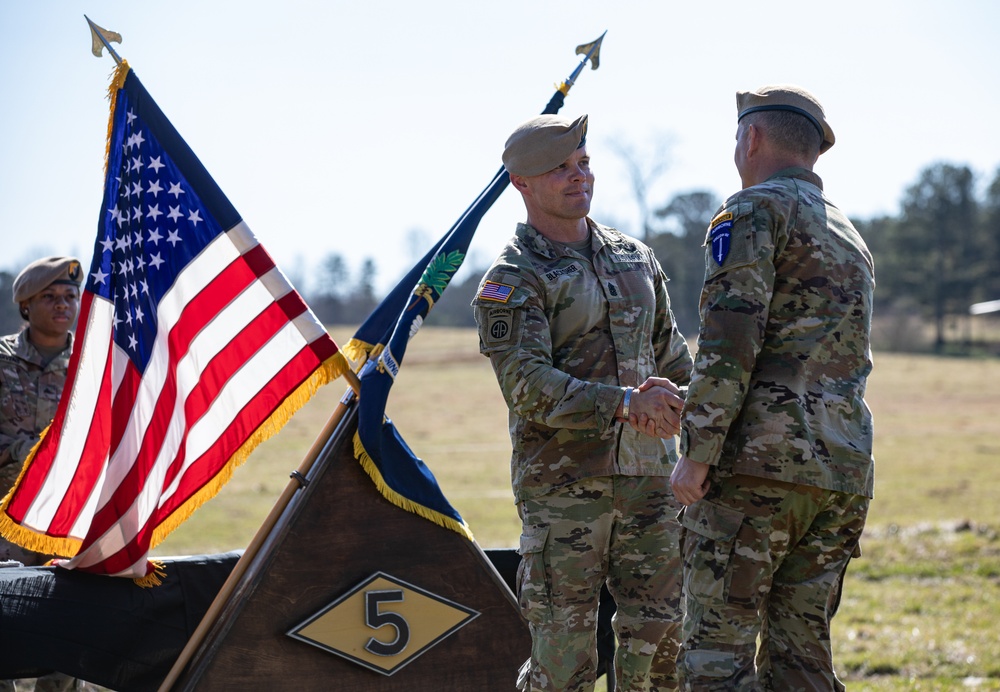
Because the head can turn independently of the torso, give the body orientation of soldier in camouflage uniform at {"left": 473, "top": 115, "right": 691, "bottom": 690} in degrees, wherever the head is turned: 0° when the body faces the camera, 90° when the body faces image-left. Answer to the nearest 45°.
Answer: approximately 315°

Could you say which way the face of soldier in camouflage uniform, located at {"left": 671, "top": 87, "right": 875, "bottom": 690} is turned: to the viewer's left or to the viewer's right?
to the viewer's left

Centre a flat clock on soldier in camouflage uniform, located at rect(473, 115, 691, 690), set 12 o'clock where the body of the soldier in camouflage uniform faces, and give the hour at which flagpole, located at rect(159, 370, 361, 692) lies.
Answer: The flagpole is roughly at 5 o'clock from the soldier in camouflage uniform.

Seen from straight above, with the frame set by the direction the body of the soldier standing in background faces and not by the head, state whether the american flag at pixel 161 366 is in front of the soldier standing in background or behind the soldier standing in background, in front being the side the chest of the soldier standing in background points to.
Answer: in front

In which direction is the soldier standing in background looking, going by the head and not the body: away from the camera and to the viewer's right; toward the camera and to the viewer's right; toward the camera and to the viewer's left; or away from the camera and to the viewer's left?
toward the camera and to the viewer's right

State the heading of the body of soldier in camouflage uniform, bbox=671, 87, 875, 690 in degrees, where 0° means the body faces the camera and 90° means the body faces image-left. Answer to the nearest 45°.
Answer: approximately 135°

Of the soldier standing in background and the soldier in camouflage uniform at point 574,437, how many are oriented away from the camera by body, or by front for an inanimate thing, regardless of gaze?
0

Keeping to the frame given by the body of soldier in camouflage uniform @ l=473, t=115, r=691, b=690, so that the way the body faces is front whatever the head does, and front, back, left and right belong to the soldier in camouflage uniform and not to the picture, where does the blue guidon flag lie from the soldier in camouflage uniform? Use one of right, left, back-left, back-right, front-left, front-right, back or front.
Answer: back

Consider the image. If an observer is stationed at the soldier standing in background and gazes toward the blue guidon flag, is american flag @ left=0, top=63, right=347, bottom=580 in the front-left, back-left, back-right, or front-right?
front-right

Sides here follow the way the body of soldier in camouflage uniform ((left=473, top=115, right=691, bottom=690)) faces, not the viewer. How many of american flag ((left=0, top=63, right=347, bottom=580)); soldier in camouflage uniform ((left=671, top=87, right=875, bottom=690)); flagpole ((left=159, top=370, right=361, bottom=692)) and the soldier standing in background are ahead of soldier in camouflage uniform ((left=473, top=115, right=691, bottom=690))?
1

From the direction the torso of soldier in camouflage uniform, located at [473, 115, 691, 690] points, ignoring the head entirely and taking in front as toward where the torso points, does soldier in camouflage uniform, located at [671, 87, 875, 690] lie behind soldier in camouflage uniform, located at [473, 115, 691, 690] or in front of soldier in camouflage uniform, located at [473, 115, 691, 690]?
in front

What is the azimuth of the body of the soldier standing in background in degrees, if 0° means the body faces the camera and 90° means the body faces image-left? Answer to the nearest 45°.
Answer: approximately 315°

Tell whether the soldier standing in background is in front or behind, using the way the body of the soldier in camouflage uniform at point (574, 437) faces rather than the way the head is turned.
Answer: behind

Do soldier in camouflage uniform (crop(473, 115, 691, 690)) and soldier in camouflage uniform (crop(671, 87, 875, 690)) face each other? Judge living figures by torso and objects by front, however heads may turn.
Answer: yes
